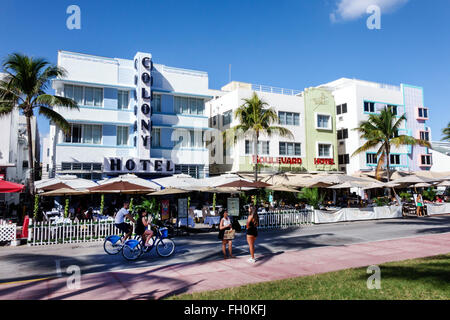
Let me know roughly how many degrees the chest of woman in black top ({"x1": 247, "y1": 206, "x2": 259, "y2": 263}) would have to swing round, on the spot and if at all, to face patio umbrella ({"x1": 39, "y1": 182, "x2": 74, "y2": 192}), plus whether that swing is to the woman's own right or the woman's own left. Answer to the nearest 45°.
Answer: approximately 45° to the woman's own right

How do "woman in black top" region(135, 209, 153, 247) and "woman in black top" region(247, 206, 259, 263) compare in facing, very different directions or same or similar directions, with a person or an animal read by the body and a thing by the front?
very different directions

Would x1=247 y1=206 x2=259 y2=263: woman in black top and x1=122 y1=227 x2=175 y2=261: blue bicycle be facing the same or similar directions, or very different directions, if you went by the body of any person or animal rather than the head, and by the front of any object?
very different directions
